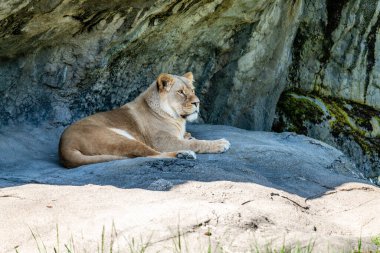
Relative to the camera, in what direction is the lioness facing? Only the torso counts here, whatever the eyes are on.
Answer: to the viewer's right
